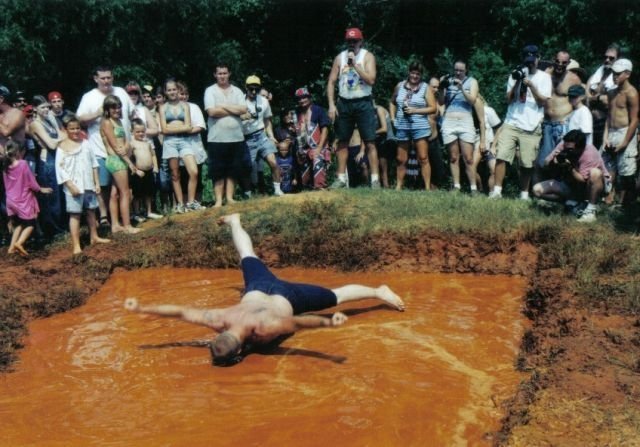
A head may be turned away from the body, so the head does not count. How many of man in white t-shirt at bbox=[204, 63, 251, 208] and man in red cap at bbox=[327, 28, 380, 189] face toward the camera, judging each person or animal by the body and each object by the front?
2

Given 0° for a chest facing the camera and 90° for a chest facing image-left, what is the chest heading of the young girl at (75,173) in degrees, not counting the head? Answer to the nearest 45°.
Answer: approximately 315°

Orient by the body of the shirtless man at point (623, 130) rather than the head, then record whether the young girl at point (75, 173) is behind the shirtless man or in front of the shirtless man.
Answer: in front

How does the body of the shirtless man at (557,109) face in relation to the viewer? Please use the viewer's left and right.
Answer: facing the viewer and to the left of the viewer

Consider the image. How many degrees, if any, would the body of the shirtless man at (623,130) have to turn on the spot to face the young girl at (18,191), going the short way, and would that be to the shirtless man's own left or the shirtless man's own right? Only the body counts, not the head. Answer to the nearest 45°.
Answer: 0° — they already face them

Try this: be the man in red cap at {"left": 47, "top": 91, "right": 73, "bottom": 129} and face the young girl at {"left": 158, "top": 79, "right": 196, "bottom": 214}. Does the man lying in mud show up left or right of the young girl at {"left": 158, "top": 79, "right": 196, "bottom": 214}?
right

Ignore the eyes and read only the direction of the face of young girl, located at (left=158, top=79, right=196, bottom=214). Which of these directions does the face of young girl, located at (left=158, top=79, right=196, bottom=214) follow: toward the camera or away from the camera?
toward the camera

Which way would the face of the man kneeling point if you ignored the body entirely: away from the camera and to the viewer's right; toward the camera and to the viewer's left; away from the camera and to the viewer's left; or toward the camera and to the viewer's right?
toward the camera and to the viewer's left

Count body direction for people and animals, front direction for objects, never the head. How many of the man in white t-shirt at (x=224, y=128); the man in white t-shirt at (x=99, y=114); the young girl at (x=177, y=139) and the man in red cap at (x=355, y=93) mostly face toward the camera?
4

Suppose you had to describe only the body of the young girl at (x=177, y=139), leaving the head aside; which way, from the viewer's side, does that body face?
toward the camera

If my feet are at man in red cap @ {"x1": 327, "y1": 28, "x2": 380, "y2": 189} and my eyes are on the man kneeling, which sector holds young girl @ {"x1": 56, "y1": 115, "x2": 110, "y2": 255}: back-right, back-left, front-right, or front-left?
back-right

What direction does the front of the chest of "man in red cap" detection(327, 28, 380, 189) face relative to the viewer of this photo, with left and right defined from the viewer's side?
facing the viewer

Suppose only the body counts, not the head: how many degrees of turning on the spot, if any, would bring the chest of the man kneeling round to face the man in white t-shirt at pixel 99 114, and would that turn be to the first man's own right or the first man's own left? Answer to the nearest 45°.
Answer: approximately 45° to the first man's own right

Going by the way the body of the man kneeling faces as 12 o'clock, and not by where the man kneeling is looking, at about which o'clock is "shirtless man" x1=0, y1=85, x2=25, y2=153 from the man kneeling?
The shirtless man is roughly at 1 o'clock from the man kneeling.

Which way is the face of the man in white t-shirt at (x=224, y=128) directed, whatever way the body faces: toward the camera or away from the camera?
toward the camera

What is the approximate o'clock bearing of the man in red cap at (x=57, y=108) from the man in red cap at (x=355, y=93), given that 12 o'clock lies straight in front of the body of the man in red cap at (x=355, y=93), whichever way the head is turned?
the man in red cap at (x=57, y=108) is roughly at 3 o'clock from the man in red cap at (x=355, y=93).
